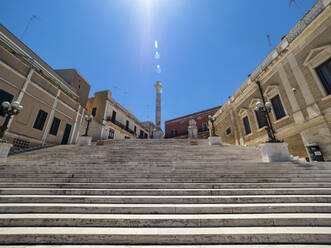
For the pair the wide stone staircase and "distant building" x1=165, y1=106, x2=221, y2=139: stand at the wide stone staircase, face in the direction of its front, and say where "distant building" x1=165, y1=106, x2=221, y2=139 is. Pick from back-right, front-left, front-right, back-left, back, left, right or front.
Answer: back

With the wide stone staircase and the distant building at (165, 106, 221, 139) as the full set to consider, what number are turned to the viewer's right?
0

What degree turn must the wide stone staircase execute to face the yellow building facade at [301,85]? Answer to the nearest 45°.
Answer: approximately 135° to its left

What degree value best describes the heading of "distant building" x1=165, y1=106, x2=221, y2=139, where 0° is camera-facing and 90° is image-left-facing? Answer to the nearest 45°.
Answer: approximately 45°

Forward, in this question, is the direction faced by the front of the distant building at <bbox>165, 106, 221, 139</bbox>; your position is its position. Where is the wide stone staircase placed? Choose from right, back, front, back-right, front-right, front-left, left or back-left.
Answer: front-left

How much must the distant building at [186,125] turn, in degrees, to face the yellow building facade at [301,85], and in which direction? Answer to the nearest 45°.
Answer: approximately 90° to its left

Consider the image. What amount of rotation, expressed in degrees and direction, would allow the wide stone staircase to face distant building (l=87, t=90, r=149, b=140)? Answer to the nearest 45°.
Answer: approximately 135° to its right

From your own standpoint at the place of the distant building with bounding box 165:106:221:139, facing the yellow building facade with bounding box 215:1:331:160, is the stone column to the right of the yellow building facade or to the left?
right

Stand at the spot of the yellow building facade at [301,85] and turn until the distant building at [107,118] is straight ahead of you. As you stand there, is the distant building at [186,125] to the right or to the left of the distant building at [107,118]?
right

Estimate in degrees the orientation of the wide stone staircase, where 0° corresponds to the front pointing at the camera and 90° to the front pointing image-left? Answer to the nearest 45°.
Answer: approximately 0°
